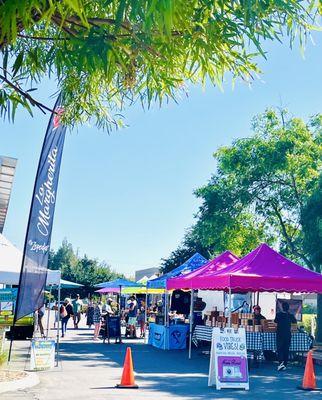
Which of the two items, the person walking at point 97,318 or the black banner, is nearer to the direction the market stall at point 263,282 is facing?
the black banner

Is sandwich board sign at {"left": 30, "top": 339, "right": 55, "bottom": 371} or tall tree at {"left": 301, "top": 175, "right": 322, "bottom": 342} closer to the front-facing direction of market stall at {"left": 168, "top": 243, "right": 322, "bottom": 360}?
the sandwich board sign

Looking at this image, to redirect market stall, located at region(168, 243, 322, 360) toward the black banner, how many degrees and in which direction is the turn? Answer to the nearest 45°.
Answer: approximately 45° to its right

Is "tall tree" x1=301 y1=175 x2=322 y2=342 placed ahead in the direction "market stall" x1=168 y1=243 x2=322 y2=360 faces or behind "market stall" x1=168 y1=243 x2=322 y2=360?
behind

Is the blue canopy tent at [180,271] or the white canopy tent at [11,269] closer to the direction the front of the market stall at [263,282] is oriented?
the white canopy tent

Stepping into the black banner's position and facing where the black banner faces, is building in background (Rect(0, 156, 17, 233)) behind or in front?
behind

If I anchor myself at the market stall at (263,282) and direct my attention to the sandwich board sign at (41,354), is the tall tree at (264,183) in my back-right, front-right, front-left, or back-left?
back-right

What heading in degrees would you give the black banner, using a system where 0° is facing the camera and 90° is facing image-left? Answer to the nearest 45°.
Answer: approximately 0°
